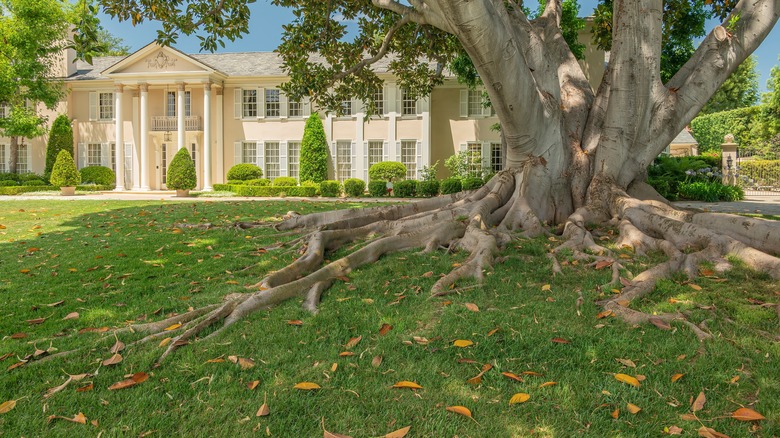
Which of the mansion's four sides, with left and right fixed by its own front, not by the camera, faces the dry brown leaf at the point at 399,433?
front

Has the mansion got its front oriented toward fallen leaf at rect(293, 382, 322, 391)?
yes

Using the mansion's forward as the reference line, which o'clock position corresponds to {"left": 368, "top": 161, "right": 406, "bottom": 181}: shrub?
The shrub is roughly at 10 o'clock from the mansion.

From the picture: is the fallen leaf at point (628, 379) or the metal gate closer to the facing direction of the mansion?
the fallen leaf

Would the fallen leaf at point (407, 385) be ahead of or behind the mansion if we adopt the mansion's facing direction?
ahead

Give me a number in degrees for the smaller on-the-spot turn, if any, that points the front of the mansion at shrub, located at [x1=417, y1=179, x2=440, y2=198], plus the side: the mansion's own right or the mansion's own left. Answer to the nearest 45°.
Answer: approximately 45° to the mansion's own left

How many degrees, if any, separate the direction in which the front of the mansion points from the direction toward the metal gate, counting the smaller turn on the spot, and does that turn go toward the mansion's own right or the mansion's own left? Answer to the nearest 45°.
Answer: approximately 90° to the mansion's own left

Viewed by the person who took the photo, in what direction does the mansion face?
facing the viewer

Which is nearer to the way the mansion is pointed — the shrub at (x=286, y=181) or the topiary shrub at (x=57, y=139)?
the shrub

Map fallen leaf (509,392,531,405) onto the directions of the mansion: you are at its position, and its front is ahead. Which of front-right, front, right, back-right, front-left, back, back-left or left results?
front

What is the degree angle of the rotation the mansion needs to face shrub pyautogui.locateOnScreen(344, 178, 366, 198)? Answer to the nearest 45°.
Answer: approximately 45° to its left

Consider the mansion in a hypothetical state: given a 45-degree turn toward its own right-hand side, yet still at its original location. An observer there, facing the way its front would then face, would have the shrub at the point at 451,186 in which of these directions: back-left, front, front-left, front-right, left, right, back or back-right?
left

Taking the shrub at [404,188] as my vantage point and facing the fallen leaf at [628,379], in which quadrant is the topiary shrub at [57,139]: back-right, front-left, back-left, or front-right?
back-right
